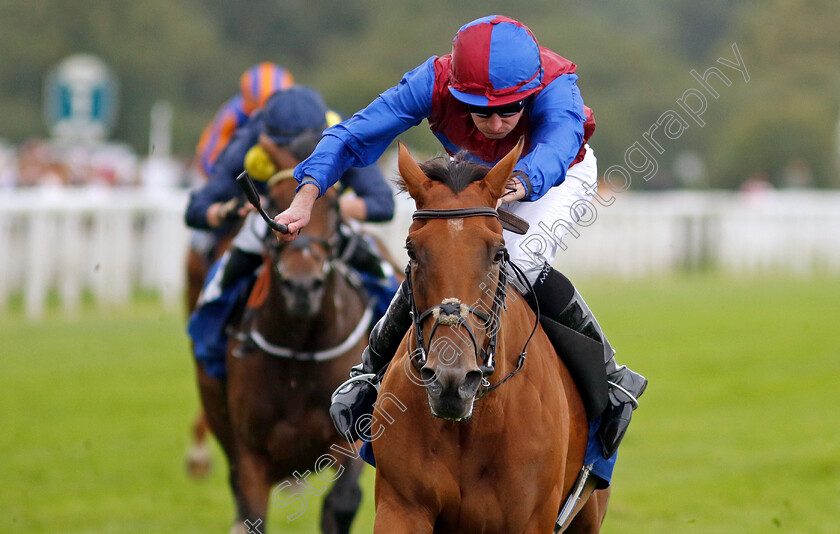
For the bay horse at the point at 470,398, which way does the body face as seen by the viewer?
toward the camera

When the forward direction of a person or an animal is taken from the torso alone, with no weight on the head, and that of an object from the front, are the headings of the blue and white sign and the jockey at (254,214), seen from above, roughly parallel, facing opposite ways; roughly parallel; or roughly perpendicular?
roughly parallel

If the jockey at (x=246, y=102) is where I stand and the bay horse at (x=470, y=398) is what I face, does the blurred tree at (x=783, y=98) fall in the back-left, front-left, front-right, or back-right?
back-left

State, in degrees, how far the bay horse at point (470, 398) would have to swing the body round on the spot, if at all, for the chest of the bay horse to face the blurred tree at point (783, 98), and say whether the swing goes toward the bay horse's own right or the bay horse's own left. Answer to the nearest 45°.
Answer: approximately 180°

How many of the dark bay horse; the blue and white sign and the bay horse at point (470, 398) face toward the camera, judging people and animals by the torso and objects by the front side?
3

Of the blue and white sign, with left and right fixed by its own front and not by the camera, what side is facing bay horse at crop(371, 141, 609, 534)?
front

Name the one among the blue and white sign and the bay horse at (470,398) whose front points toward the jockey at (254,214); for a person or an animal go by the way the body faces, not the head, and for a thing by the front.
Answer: the blue and white sign

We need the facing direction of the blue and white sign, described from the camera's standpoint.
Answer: facing the viewer

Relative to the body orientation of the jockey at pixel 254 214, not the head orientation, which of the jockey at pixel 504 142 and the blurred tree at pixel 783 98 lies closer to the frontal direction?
the jockey

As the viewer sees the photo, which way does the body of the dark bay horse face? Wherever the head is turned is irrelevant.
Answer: toward the camera

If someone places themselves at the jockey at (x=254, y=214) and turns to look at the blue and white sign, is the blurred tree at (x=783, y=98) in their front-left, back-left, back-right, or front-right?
front-right

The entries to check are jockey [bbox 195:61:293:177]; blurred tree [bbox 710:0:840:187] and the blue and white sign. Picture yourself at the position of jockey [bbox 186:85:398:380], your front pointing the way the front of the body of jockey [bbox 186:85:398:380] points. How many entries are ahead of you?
0

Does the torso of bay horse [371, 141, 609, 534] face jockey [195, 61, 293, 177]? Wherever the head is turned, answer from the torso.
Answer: no

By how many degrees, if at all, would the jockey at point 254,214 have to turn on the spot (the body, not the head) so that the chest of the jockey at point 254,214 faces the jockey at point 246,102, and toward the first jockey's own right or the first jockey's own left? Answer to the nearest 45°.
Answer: approximately 180°

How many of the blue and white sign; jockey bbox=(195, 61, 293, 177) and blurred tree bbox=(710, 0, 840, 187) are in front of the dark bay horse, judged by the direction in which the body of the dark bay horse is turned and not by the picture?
0
